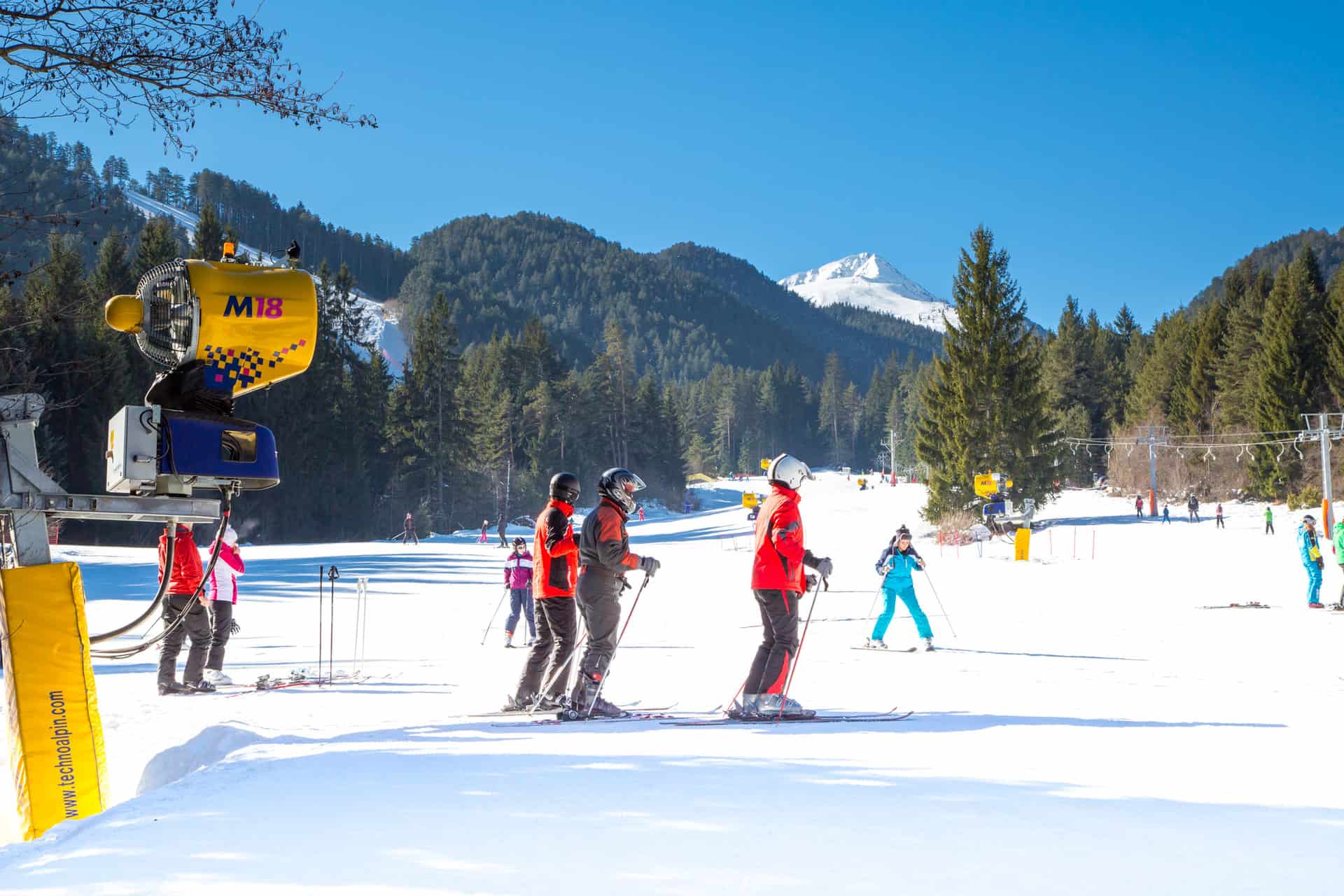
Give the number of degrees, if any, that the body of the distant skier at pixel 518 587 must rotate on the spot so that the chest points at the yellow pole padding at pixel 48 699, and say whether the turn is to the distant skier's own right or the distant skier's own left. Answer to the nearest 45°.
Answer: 0° — they already face it

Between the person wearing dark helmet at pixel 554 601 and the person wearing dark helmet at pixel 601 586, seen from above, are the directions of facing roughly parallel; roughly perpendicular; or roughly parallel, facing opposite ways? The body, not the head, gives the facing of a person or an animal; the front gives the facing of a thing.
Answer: roughly parallel

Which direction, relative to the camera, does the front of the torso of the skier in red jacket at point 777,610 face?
to the viewer's right

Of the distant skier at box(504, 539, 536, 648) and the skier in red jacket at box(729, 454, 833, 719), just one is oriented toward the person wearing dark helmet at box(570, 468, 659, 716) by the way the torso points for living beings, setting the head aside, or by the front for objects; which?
the distant skier

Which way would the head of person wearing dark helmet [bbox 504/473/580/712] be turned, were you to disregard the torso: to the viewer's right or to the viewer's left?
to the viewer's right

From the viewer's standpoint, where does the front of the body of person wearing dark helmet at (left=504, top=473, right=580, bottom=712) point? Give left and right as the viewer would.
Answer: facing to the right of the viewer

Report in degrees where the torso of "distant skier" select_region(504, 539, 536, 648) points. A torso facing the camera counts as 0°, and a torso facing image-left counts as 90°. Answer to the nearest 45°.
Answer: approximately 0°

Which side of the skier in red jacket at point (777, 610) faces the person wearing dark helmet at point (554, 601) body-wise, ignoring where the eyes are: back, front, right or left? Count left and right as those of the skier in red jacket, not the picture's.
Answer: back

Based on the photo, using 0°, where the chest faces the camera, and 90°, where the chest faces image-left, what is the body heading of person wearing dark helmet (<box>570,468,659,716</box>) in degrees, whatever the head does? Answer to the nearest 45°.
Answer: approximately 270°

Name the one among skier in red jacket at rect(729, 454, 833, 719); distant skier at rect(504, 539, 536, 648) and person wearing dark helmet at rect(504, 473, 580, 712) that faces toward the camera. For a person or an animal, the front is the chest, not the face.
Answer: the distant skier

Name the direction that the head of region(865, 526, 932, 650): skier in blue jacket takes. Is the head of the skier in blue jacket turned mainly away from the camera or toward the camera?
toward the camera
